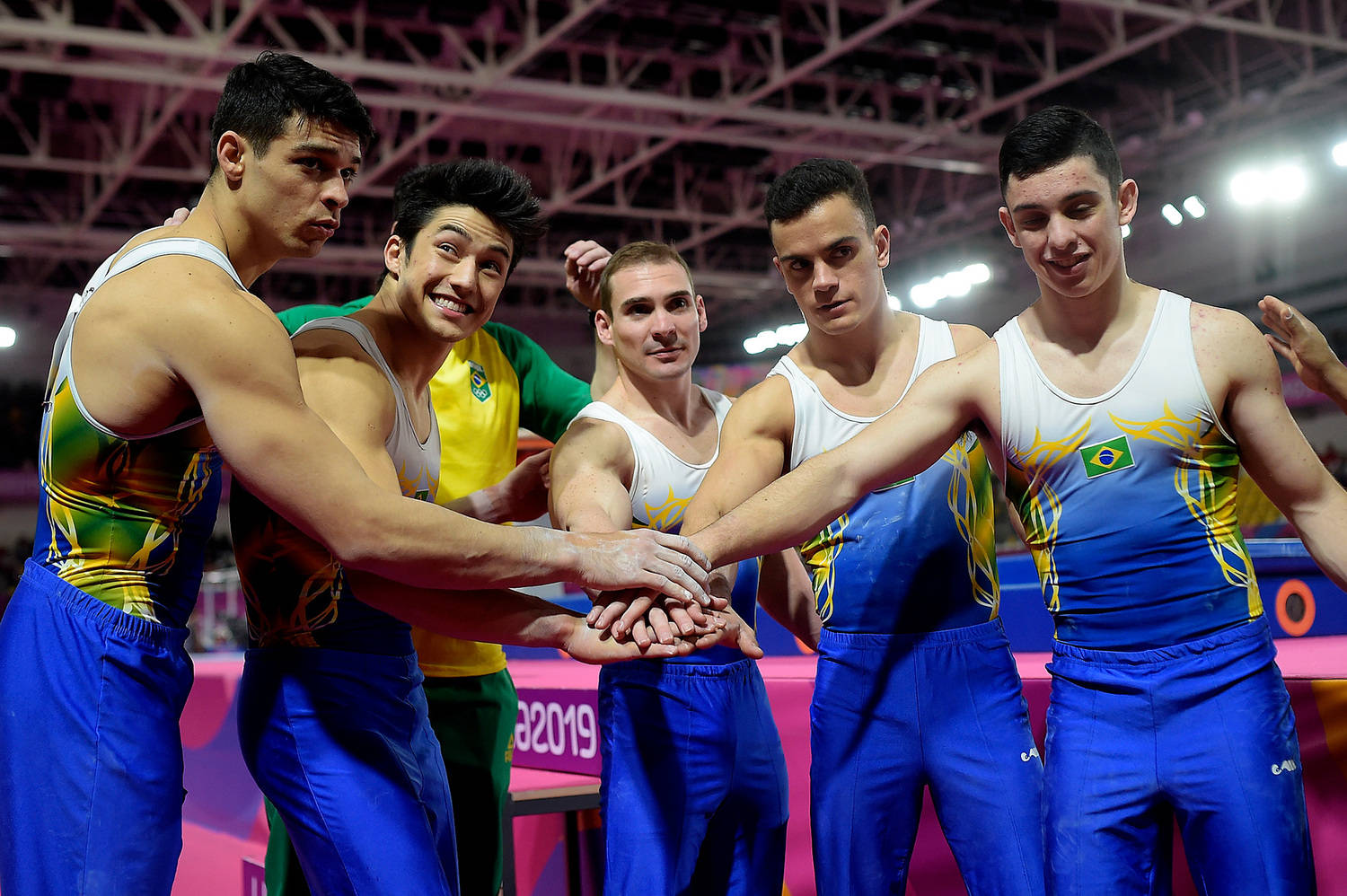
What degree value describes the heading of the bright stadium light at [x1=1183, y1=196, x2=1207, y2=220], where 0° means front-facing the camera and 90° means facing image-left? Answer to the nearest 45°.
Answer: approximately 0°

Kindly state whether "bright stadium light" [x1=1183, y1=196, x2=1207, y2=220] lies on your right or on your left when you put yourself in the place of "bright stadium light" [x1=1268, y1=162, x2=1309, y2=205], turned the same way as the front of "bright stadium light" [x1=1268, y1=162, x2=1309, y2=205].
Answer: on your right

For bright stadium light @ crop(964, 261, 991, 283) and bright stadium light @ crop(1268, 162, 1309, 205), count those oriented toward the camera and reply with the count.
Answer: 2

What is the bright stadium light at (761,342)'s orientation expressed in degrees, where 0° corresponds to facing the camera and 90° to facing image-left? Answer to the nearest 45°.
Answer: approximately 0°
